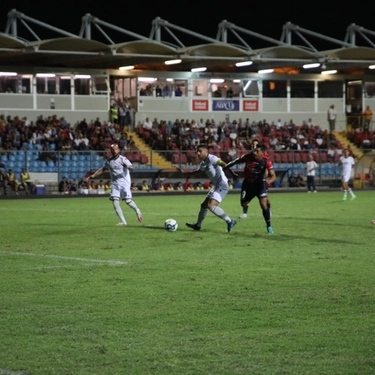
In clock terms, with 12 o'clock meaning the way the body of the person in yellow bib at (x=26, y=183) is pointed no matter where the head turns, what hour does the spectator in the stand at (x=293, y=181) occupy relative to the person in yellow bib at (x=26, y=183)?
the spectator in the stand at (x=293, y=181) is roughly at 10 o'clock from the person in yellow bib at (x=26, y=183).

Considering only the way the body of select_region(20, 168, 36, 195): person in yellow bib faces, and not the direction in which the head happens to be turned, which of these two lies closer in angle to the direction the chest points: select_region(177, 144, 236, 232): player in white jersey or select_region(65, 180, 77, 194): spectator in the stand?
the player in white jersey

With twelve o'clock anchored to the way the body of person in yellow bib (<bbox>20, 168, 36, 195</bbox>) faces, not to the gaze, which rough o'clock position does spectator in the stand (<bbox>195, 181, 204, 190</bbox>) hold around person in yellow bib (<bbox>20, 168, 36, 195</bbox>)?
spectator in the stand (<bbox>195, 181, 204, 190</bbox>) is roughly at 10 o'clock from person in yellow bib (<bbox>20, 168, 36, 195</bbox>).

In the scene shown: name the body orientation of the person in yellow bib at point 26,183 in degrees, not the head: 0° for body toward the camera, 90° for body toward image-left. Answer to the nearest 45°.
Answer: approximately 315°

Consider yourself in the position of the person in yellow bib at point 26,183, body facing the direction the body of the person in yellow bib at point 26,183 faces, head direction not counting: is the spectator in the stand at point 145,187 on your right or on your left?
on your left

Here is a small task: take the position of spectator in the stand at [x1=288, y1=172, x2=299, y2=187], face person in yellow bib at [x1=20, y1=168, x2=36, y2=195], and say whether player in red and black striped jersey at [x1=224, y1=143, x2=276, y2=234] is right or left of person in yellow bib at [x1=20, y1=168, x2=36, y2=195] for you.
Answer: left

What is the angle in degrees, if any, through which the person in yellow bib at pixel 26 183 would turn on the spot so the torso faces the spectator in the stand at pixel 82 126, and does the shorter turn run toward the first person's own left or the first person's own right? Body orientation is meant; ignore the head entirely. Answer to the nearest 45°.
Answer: approximately 135° to the first person's own left
